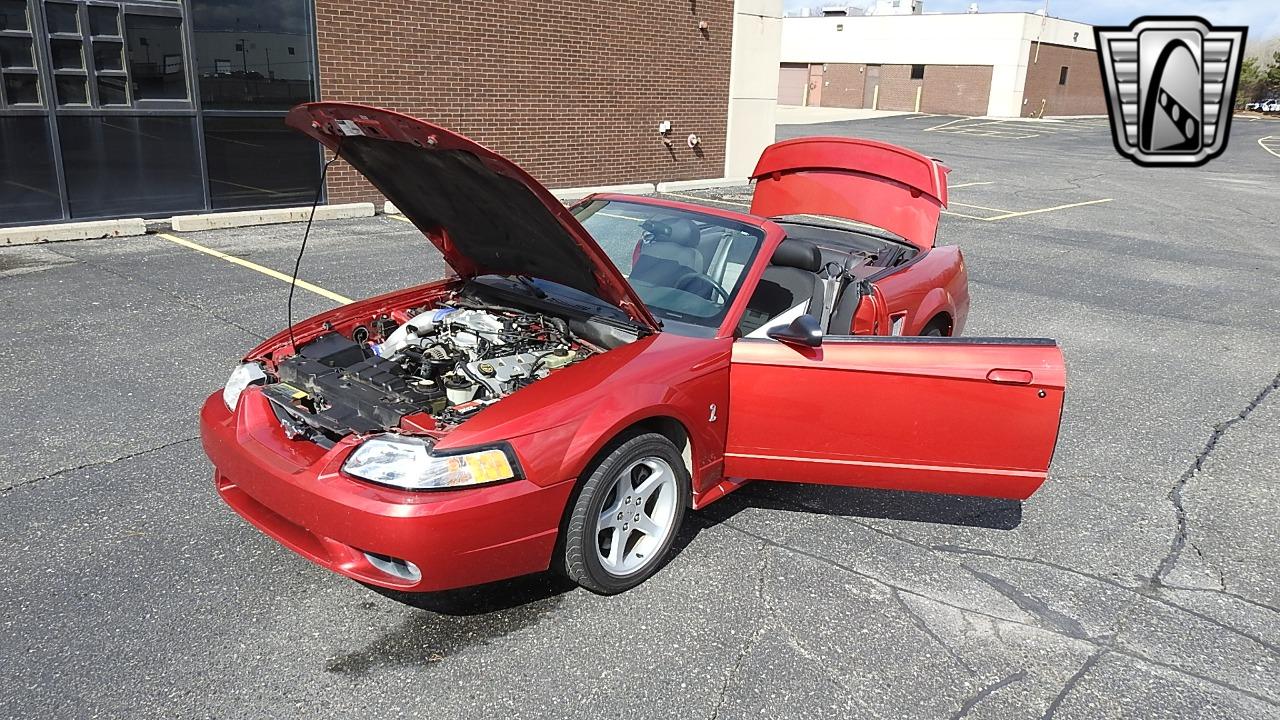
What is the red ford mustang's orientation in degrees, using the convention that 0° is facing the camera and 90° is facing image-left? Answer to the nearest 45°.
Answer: approximately 45°

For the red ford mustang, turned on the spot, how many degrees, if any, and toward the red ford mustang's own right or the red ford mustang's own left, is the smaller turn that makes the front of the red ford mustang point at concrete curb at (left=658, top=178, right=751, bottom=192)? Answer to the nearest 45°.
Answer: approximately 135° to the red ford mustang's own right

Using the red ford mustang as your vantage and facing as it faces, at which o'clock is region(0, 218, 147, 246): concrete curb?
The concrete curb is roughly at 3 o'clock from the red ford mustang.

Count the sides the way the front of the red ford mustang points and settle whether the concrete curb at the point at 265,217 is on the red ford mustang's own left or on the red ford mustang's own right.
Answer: on the red ford mustang's own right

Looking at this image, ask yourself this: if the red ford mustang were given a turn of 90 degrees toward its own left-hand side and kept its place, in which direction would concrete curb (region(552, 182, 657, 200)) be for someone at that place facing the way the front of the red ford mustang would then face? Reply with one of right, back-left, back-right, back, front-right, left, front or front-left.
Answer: back-left

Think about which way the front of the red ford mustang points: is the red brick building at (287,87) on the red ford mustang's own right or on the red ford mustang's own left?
on the red ford mustang's own right
